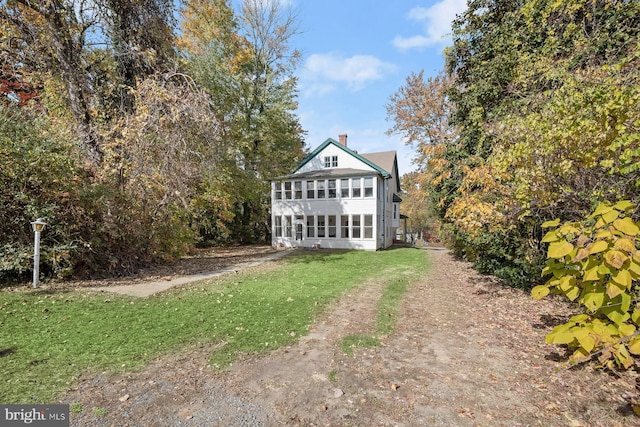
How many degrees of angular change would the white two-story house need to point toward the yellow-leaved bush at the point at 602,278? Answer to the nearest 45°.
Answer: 0° — it already faces it

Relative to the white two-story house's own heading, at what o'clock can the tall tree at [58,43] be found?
The tall tree is roughly at 1 o'clock from the white two-story house.

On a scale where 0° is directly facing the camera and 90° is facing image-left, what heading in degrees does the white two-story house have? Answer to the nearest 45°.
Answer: approximately 0°

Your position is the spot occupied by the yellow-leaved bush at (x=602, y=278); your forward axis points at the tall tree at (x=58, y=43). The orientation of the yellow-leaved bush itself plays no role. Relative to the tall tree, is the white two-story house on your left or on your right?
right
